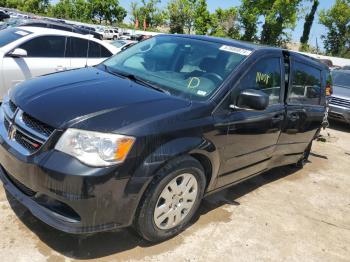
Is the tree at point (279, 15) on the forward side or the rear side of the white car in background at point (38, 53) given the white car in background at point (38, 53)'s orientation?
on the rear side

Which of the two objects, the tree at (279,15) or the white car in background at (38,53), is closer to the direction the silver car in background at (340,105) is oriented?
the white car in background

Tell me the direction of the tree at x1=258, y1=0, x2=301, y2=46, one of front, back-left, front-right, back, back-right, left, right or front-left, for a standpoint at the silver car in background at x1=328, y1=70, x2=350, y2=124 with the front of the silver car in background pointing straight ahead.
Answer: back-right

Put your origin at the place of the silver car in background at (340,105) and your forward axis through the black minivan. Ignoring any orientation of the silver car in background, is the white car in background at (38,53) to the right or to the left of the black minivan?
right

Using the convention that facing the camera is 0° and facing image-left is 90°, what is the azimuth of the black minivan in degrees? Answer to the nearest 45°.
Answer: approximately 45°

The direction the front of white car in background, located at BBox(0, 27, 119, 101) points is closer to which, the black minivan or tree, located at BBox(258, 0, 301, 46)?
the black minivan

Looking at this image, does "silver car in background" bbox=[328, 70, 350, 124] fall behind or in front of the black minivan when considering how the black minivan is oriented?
behind

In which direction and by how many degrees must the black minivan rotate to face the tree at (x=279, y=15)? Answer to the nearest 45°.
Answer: approximately 135° to its right

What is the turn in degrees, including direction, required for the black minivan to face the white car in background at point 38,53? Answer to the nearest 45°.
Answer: approximately 90° to its right

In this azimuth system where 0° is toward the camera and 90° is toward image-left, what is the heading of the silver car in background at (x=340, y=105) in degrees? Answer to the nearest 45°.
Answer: approximately 45°
